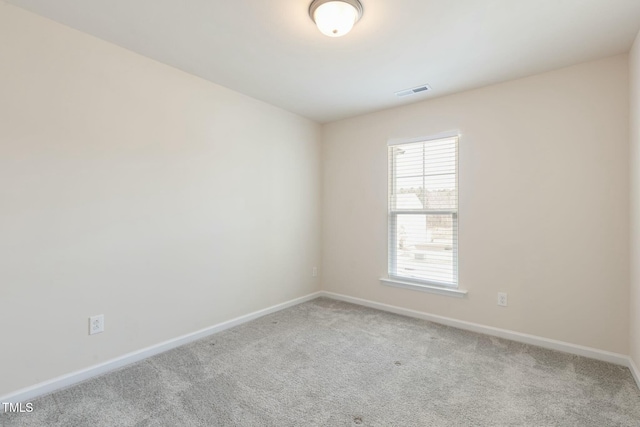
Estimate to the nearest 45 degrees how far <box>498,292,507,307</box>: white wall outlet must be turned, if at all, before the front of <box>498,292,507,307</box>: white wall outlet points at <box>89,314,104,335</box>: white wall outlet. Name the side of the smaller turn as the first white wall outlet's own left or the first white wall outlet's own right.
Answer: approximately 45° to the first white wall outlet's own right

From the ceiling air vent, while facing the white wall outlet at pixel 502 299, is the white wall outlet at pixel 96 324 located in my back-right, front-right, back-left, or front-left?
back-right

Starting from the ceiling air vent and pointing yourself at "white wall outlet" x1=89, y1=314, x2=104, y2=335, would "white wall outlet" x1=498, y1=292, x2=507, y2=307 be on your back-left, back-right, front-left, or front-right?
back-left

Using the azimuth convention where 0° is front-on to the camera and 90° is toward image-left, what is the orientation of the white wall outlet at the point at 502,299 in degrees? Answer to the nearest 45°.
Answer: approximately 0°
